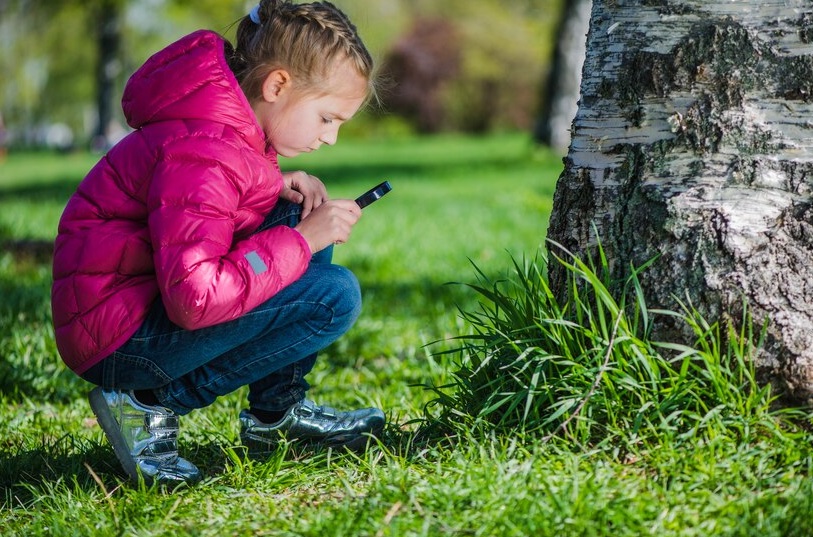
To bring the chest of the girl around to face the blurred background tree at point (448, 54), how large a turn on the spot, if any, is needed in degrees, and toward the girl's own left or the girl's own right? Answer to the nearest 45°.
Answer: approximately 90° to the girl's own left

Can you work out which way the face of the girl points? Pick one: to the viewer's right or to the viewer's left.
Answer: to the viewer's right

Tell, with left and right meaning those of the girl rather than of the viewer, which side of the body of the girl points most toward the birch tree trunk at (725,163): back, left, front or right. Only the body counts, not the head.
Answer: front

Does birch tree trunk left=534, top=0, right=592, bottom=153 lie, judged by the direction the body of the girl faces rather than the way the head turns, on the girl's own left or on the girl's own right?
on the girl's own left

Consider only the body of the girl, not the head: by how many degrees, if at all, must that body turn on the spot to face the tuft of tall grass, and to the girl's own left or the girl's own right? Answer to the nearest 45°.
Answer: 0° — they already face it

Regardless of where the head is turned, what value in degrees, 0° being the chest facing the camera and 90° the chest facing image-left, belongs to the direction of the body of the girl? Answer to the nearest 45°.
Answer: approximately 270°

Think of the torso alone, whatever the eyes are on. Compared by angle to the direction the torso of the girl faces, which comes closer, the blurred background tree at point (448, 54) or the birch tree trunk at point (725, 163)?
the birch tree trunk
